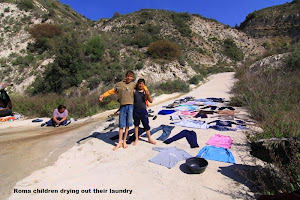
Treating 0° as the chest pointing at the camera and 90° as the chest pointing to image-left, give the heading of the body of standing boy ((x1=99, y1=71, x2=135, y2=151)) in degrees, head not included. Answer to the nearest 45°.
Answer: approximately 0°

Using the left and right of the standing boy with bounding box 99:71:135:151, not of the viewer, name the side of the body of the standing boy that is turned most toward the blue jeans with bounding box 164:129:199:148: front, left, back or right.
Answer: left

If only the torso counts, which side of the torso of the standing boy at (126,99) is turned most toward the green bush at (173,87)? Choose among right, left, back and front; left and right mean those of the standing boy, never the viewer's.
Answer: back

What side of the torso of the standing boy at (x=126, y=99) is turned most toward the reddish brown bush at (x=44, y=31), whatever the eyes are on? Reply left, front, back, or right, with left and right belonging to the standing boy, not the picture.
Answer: back

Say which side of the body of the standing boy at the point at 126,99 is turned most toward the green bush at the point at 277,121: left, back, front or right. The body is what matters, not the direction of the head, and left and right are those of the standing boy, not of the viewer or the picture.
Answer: left

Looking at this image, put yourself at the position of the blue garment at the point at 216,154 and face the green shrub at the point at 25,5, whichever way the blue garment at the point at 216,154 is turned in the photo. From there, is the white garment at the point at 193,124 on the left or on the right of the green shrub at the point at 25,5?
right

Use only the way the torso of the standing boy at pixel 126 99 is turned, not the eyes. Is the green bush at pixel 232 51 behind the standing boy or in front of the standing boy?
behind

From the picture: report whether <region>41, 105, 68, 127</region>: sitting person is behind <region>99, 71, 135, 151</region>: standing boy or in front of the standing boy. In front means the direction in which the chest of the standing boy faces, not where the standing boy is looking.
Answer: behind

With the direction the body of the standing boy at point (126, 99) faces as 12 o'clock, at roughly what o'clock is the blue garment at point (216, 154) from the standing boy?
The blue garment is roughly at 10 o'clock from the standing boy.
